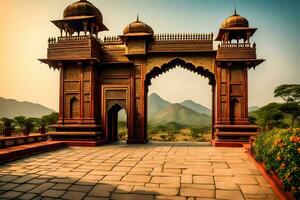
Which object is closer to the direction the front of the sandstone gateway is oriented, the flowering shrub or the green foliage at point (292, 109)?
the flowering shrub

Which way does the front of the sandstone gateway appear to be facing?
toward the camera

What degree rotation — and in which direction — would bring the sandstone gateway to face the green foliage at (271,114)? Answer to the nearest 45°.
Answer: approximately 135° to its left

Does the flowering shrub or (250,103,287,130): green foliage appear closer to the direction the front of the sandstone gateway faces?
the flowering shrub

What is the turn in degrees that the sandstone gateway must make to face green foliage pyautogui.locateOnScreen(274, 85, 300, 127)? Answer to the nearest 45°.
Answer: approximately 135° to its left

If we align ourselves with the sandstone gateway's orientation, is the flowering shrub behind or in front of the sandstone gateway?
in front
